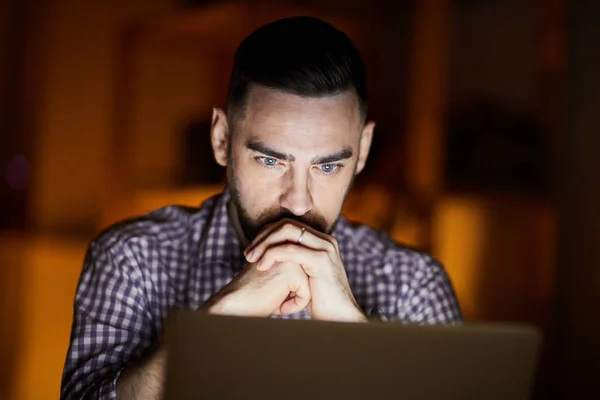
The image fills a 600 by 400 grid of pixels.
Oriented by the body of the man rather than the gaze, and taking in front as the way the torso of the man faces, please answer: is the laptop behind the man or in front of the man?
in front

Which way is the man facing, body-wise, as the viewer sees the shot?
toward the camera

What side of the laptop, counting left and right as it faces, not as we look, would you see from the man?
front

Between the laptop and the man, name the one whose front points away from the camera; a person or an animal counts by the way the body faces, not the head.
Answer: the laptop

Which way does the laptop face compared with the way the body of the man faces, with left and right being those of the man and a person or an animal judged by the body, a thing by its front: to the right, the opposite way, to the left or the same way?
the opposite way

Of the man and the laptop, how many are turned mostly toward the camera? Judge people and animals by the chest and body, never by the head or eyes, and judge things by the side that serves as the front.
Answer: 1

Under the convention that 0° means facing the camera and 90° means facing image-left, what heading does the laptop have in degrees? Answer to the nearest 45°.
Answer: approximately 180°
